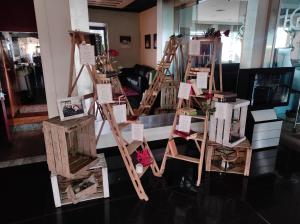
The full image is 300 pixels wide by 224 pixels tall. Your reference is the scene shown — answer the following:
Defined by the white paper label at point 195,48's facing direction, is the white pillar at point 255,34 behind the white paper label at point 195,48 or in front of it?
behind

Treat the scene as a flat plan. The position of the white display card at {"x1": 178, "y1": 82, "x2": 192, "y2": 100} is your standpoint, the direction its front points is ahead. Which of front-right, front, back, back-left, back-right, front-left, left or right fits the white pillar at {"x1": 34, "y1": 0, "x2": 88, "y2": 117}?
right

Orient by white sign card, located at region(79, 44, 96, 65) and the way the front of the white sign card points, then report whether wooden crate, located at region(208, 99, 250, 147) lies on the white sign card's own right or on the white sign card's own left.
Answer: on the white sign card's own left

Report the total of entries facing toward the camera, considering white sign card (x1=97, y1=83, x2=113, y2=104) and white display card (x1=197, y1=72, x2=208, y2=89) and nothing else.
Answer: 2

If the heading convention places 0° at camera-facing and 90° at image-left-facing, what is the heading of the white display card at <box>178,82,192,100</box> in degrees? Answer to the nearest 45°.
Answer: approximately 0°
